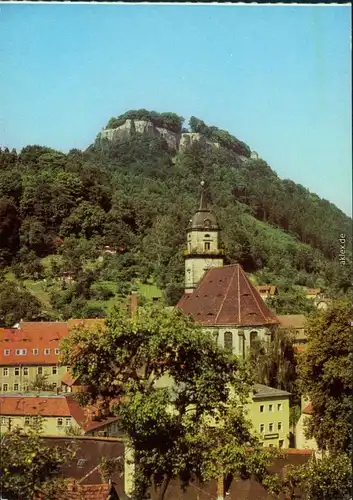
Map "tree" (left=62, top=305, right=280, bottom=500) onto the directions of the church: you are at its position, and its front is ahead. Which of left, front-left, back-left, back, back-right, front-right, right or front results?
back-left

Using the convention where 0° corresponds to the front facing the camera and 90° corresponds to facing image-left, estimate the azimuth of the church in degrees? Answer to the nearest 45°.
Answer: approximately 135°

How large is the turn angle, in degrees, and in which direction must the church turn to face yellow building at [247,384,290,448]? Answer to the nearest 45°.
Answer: approximately 135° to its left

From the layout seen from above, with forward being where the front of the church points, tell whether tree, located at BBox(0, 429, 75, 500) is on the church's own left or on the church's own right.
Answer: on the church's own left

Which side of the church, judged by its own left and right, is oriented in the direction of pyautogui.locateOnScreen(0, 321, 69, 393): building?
left

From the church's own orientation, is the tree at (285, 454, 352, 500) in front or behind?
behind

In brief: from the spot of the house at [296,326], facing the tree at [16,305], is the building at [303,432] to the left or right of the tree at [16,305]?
left

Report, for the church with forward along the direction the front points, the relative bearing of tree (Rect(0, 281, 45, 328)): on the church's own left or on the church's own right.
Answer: on the church's own left

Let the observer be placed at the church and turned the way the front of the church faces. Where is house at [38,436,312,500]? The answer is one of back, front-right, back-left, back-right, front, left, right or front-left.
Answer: back-left
